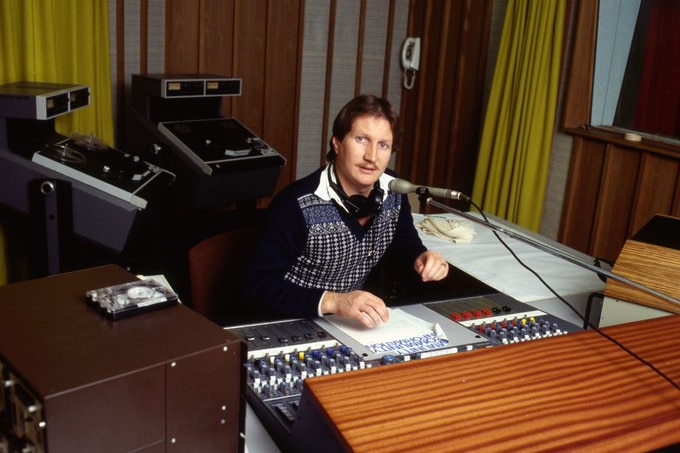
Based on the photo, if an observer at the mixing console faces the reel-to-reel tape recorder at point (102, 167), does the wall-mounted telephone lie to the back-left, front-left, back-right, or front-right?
front-right

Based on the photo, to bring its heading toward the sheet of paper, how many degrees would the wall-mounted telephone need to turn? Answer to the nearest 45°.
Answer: approximately 45° to its left

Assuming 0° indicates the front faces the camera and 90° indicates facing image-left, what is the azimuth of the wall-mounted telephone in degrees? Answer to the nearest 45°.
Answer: approximately 45°

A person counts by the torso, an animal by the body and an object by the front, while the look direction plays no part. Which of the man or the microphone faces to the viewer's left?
the microphone

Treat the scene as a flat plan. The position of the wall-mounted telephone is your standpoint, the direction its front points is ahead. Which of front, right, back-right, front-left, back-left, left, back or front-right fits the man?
front-left

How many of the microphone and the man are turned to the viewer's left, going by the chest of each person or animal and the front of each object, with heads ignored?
1

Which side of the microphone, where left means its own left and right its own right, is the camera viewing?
left

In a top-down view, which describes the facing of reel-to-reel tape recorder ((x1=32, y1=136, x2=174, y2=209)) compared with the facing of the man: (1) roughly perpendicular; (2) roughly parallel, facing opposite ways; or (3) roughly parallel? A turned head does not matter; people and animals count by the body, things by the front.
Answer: roughly parallel

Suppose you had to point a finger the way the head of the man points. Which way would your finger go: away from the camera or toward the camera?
toward the camera

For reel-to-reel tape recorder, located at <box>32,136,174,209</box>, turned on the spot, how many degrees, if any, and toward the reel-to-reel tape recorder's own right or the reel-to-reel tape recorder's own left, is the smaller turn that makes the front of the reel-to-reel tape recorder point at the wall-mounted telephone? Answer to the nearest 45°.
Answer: approximately 90° to the reel-to-reel tape recorder's own left

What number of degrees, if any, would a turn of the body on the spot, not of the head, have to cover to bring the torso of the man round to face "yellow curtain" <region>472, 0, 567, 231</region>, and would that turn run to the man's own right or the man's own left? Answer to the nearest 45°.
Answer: approximately 90° to the man's own left

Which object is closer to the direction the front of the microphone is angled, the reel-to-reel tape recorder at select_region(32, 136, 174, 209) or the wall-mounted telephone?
the reel-to-reel tape recorder

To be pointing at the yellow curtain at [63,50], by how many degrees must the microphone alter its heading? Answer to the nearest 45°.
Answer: approximately 45° to its right
